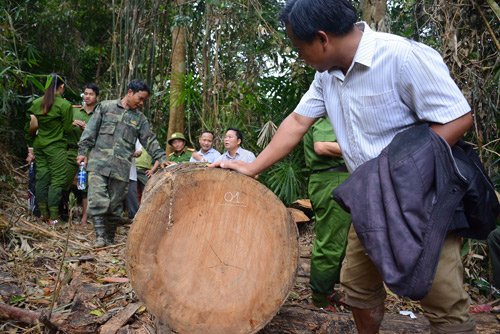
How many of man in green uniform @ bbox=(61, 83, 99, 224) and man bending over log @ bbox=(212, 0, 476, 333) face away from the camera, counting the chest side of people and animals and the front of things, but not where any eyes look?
0

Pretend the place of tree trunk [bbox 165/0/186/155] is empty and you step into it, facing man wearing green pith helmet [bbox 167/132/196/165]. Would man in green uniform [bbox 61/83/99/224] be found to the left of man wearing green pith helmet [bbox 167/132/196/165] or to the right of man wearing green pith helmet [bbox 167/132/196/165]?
right

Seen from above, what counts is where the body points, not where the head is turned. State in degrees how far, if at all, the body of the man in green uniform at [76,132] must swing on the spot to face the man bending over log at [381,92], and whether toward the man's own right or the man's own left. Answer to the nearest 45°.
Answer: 0° — they already face them

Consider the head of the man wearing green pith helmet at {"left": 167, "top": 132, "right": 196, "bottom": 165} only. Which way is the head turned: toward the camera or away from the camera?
toward the camera

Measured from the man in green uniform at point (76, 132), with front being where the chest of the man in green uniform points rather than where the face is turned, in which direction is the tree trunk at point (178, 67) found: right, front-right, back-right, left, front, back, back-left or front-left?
back-left

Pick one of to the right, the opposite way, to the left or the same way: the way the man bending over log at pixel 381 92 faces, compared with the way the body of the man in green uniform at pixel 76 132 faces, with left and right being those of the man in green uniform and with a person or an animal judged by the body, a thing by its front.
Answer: to the right

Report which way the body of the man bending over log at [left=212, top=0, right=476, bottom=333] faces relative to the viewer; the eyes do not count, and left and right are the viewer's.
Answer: facing the viewer and to the left of the viewer

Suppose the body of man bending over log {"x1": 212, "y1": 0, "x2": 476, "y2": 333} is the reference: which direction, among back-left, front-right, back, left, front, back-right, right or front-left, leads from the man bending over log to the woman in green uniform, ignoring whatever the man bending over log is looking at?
right

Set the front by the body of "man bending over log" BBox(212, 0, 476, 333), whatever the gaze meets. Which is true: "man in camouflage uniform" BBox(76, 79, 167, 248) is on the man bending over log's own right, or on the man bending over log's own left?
on the man bending over log's own right

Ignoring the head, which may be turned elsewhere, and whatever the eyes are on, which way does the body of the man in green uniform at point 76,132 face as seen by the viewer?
toward the camera

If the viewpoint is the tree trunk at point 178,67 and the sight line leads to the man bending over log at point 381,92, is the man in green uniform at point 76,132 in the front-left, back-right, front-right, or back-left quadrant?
front-right

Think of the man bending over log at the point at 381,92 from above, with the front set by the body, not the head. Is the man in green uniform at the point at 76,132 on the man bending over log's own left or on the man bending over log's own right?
on the man bending over log's own right

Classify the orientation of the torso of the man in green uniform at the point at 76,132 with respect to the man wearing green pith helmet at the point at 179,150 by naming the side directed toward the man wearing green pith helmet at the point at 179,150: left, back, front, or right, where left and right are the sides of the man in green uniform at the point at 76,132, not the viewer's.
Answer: left
